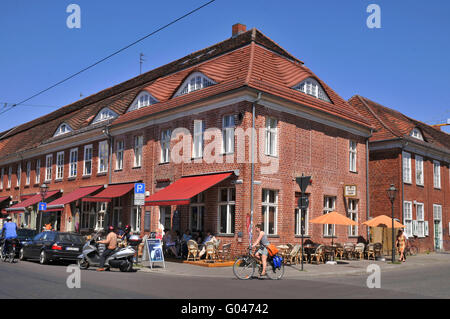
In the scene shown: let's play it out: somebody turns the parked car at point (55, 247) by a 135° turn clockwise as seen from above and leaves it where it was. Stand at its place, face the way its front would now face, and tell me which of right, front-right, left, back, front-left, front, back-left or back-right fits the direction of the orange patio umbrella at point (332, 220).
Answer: front

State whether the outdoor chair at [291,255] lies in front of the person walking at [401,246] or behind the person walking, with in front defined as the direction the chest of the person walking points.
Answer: in front

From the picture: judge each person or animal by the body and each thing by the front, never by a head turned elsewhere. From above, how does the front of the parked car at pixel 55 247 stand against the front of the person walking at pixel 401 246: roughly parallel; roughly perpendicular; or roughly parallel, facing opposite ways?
roughly perpendicular

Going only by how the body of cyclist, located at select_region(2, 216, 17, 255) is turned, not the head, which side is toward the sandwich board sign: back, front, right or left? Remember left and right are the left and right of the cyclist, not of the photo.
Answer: back

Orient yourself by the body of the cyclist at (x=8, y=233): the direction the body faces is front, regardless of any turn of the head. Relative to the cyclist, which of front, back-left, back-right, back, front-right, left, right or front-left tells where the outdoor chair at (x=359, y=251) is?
back-right

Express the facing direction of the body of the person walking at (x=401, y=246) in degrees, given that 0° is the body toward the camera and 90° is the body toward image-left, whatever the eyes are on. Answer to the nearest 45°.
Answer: approximately 0°

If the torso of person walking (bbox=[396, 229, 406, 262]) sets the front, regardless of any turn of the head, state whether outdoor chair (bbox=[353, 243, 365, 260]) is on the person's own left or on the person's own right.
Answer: on the person's own right

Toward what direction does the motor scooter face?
to the viewer's left

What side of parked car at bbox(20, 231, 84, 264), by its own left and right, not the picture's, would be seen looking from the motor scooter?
back

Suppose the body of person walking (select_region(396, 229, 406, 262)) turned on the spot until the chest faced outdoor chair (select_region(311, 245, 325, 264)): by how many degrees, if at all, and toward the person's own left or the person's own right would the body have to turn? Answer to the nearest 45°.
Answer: approximately 45° to the person's own right
